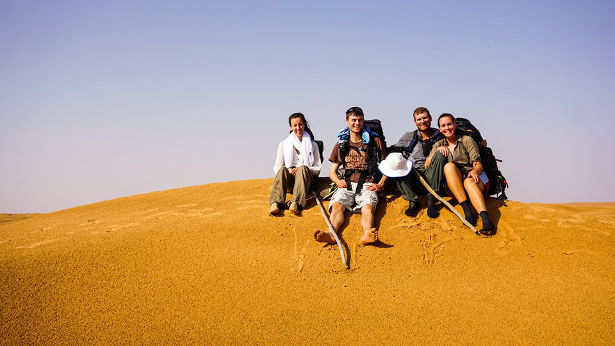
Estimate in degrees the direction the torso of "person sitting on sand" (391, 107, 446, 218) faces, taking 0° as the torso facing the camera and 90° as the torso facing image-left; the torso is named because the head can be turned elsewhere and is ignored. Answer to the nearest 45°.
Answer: approximately 0°

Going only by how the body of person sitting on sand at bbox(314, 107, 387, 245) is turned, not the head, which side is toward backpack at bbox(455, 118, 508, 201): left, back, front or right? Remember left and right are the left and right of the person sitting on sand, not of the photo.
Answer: left

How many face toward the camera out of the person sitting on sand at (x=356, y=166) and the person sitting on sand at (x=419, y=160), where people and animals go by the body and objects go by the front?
2

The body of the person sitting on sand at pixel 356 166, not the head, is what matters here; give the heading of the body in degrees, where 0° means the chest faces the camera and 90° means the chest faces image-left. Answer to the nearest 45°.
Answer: approximately 0°

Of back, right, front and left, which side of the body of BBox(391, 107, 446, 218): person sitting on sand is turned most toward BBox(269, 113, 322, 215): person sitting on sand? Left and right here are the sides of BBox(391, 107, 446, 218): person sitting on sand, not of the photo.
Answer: right

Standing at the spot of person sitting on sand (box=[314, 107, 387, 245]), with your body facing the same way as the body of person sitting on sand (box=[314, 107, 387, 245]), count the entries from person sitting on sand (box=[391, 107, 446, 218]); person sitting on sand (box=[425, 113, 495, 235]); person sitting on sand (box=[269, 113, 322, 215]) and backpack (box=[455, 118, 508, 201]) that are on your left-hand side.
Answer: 3

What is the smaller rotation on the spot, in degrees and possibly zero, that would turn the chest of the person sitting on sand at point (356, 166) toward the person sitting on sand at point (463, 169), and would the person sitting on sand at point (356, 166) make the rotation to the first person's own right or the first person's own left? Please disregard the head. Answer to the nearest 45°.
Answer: approximately 90° to the first person's own left

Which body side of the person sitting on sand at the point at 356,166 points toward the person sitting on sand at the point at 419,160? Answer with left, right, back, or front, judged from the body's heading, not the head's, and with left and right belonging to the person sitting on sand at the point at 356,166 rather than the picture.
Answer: left
